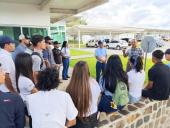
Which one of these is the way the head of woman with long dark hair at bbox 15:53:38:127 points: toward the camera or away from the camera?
away from the camera

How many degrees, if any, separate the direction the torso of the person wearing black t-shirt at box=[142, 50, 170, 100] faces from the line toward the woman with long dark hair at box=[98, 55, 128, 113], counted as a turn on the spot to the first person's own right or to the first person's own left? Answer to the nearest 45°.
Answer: approximately 90° to the first person's own left

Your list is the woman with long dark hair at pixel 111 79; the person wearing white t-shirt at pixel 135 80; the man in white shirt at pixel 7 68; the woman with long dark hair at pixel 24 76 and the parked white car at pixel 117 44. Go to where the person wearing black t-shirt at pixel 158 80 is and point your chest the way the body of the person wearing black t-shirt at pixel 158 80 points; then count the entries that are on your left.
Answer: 4

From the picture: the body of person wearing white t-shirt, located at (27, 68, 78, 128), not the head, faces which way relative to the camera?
away from the camera

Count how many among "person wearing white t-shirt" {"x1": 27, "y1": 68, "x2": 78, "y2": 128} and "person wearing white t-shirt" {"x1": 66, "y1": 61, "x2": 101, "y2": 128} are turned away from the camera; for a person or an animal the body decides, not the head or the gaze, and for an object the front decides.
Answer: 2

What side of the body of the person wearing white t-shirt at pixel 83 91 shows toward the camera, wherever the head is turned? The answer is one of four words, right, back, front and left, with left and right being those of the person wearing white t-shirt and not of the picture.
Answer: back

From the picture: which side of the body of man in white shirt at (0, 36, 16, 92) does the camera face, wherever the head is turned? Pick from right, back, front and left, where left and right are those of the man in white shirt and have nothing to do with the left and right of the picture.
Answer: right

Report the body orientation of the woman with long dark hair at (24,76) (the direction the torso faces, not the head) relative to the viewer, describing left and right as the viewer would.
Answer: facing away from the viewer and to the right of the viewer

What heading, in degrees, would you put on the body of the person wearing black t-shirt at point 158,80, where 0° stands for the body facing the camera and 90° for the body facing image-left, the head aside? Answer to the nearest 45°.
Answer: approximately 135°

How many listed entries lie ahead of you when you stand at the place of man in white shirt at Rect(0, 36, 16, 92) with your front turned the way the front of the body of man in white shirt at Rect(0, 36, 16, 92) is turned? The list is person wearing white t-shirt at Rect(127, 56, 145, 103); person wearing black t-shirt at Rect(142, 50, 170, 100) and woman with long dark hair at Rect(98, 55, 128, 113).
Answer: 3
